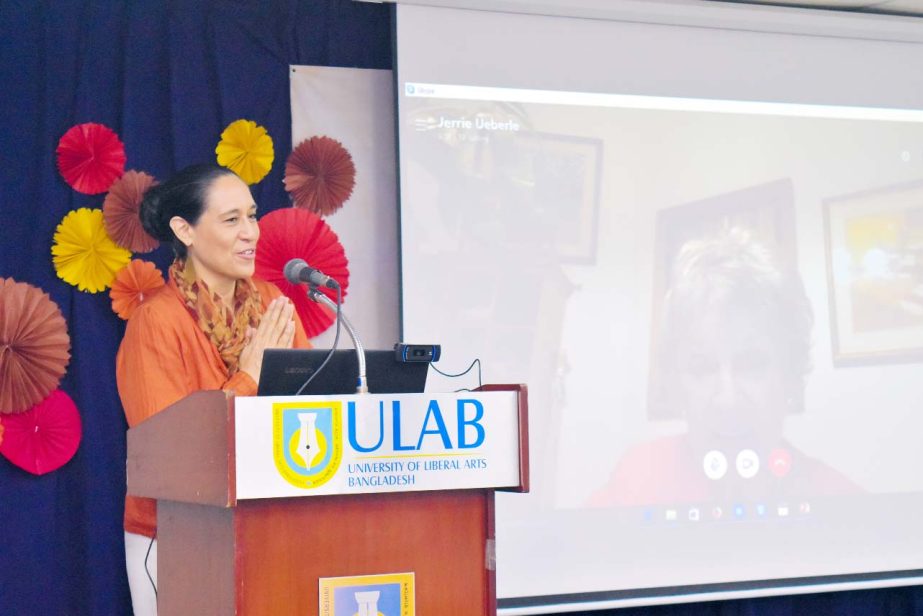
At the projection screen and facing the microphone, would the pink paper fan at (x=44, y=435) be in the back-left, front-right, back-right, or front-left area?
front-right

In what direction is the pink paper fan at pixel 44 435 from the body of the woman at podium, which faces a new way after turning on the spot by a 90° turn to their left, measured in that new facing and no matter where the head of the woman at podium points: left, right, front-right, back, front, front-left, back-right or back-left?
left

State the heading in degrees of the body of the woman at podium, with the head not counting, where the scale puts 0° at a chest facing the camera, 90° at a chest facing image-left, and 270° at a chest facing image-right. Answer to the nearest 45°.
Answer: approximately 315°

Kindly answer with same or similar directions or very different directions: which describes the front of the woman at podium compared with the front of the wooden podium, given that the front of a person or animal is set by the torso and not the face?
same or similar directions

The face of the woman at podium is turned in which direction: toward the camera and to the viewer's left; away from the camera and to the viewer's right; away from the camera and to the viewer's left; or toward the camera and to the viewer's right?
toward the camera and to the viewer's right

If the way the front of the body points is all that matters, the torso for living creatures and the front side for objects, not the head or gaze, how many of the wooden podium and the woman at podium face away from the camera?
0

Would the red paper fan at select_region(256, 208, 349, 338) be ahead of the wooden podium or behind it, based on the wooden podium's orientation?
behind

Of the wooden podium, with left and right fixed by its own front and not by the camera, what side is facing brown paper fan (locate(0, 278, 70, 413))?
back

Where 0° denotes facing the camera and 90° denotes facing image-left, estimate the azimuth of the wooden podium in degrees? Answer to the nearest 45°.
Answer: approximately 315°
